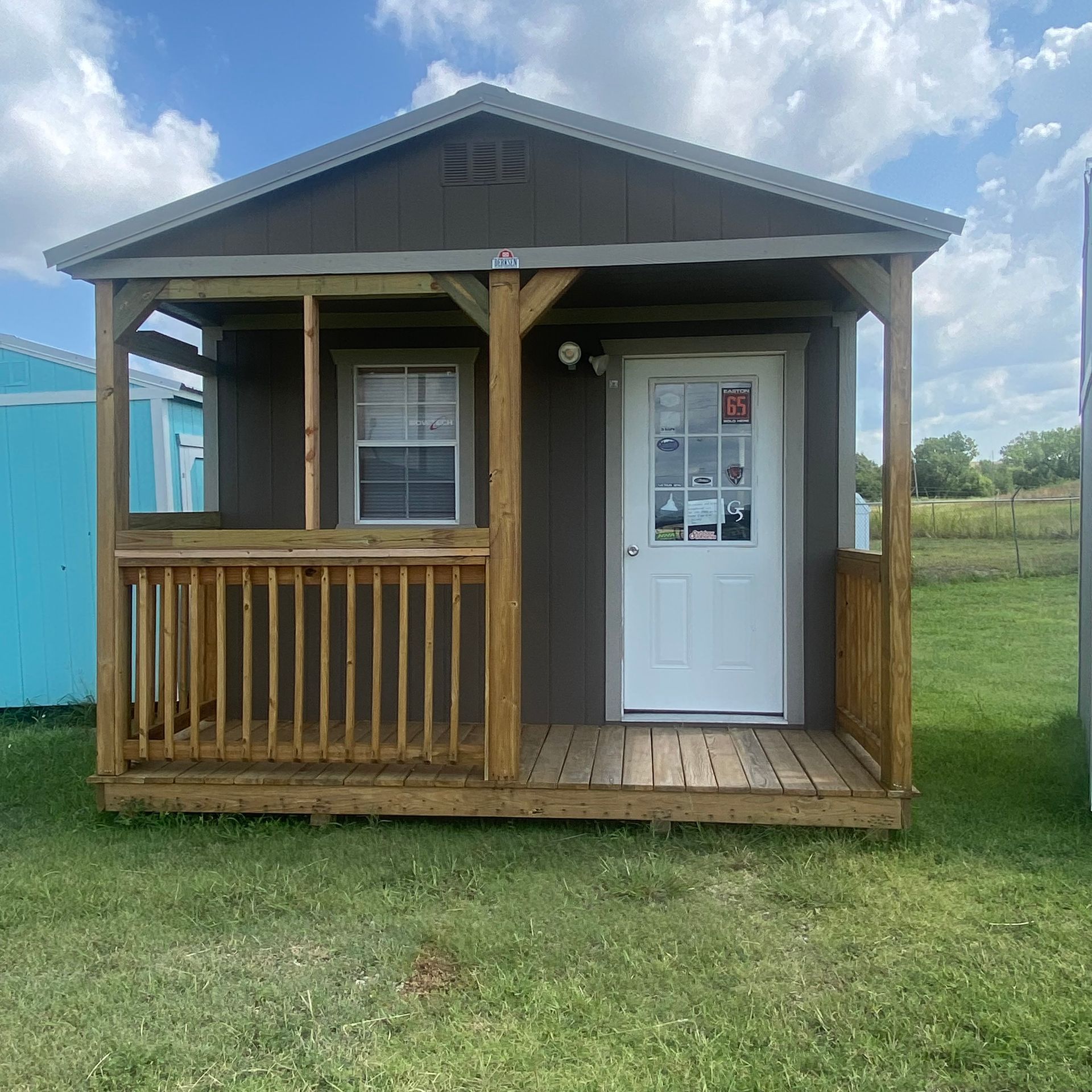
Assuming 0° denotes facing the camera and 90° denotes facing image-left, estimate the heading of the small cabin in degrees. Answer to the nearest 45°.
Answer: approximately 0°

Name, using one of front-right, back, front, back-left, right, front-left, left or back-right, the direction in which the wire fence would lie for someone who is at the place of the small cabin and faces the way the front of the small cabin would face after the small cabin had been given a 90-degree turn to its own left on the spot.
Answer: front-left

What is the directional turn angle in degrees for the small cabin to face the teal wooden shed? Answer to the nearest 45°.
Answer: approximately 135° to its right
